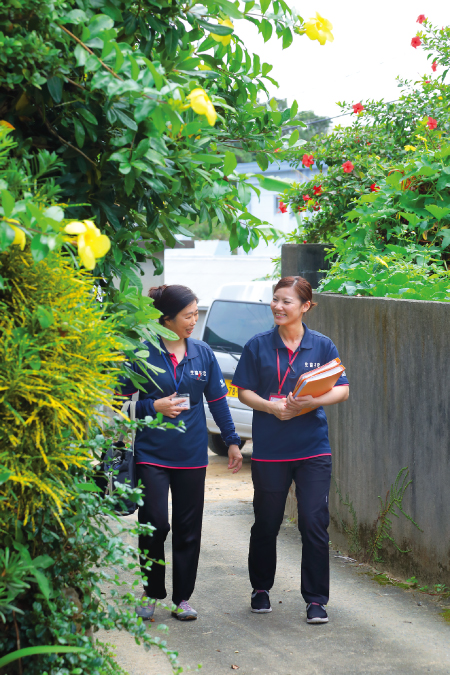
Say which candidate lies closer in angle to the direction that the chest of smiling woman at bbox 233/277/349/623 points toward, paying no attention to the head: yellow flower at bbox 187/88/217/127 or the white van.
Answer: the yellow flower

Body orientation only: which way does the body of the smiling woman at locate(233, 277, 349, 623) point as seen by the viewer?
toward the camera

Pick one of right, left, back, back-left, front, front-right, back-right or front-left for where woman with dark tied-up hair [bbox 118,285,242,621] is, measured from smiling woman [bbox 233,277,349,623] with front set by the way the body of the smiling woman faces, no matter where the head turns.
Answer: right

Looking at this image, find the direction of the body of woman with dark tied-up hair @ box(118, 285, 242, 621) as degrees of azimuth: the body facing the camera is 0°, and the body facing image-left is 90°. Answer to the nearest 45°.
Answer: approximately 0°

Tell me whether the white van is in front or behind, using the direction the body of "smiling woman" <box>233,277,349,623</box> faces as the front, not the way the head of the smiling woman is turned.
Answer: behind

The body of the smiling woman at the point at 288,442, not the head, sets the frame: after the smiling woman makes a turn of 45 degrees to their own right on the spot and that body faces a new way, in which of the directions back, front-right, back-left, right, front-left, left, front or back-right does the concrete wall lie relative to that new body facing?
back

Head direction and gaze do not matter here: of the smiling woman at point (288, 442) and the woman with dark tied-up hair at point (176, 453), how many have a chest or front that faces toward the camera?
2

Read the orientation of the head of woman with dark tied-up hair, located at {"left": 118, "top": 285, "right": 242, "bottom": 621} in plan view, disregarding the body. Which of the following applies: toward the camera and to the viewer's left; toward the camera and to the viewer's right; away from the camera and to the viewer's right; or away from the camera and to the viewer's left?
toward the camera and to the viewer's right
